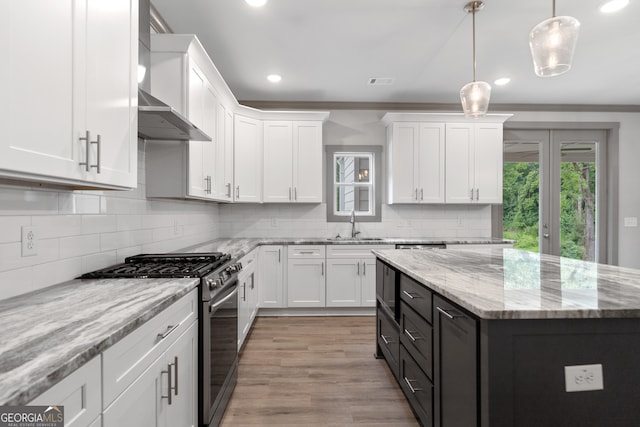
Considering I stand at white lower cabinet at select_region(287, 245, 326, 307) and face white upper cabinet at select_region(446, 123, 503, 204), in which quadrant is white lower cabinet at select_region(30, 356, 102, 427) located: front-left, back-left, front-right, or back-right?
back-right

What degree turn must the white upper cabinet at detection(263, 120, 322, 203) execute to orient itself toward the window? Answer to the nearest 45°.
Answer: approximately 135° to its left

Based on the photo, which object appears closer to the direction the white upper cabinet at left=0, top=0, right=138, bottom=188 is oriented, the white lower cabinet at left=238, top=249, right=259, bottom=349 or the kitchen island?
the kitchen island

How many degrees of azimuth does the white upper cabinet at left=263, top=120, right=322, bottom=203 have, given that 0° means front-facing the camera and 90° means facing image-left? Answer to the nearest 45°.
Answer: approximately 0°

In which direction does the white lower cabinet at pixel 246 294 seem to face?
to the viewer's right

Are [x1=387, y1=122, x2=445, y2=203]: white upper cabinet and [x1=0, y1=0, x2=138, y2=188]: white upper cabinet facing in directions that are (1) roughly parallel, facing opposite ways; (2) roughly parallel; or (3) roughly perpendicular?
roughly perpendicular

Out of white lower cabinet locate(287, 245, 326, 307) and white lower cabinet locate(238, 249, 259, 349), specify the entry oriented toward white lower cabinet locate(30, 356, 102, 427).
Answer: white lower cabinet locate(287, 245, 326, 307)

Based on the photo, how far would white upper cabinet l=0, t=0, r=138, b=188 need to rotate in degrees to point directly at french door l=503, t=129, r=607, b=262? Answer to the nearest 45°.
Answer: approximately 45° to its left
